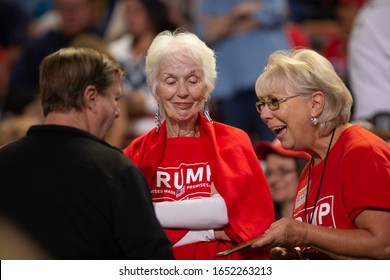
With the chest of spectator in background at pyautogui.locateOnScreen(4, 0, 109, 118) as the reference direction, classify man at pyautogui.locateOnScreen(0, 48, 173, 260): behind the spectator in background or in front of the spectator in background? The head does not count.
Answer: in front

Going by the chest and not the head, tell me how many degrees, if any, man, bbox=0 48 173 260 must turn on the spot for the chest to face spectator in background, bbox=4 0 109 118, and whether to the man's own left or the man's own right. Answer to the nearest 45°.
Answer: approximately 45° to the man's own left

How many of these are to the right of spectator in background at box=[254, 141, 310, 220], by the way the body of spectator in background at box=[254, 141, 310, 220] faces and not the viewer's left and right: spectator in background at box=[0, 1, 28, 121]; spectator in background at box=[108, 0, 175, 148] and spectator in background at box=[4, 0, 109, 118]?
3

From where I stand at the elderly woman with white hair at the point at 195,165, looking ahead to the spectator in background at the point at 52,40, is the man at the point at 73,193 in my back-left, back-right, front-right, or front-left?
back-left

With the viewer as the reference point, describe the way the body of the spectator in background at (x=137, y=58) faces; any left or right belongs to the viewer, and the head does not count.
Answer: facing the viewer and to the left of the viewer

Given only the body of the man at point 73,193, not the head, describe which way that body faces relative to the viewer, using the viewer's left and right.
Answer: facing away from the viewer and to the right of the viewer

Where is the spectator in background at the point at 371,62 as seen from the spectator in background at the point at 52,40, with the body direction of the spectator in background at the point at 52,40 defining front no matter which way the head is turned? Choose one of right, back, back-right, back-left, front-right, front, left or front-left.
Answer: front-left

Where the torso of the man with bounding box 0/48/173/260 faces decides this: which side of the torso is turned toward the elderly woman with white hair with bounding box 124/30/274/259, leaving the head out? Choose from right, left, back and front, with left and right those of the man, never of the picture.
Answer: front

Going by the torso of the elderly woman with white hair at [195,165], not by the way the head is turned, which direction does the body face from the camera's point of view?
toward the camera

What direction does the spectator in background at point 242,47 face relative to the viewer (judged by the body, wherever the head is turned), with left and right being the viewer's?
facing the viewer

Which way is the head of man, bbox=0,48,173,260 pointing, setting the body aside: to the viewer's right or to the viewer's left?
to the viewer's right

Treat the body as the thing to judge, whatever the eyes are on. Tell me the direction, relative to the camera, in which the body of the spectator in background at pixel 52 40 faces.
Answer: toward the camera

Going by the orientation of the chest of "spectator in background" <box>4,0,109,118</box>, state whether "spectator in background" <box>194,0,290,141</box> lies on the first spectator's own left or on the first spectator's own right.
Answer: on the first spectator's own left
